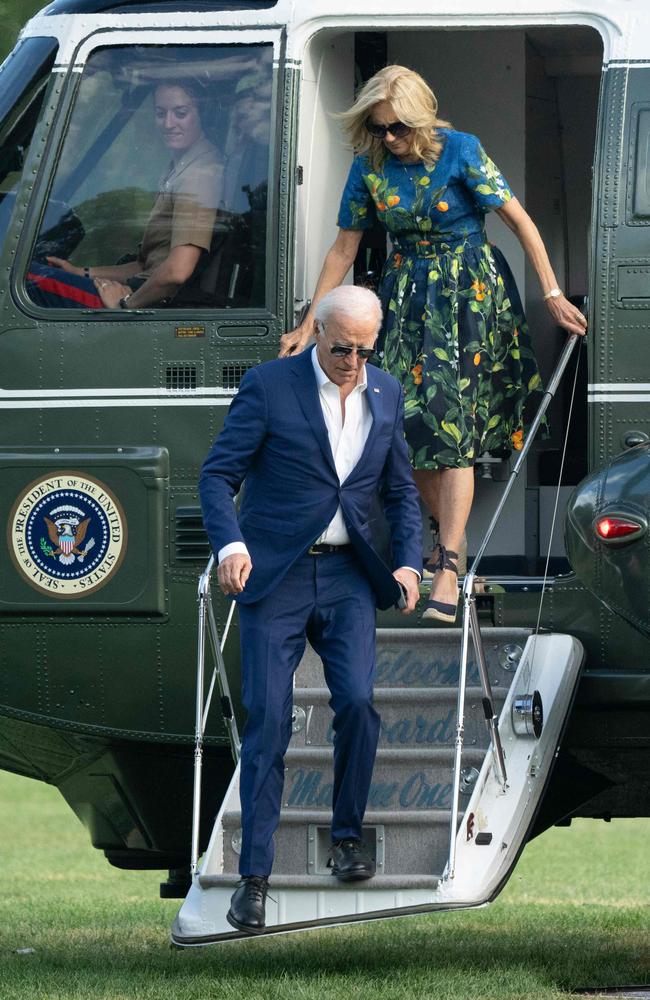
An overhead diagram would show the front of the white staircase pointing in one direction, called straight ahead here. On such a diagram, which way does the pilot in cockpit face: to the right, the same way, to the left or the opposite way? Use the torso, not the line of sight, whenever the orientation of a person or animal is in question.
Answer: to the right

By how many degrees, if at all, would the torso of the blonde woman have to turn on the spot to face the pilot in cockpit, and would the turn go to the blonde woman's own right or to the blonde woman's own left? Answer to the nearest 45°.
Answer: approximately 90° to the blonde woman's own right

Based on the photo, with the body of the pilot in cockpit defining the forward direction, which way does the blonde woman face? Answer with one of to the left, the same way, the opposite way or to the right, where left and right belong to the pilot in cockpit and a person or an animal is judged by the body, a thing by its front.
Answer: to the left

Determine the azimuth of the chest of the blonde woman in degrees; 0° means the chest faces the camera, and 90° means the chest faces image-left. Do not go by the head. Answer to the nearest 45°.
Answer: approximately 0°

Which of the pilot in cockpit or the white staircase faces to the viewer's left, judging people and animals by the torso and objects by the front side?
the pilot in cockpit

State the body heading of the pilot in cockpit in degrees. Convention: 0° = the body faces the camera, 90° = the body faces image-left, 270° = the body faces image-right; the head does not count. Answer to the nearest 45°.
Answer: approximately 90°

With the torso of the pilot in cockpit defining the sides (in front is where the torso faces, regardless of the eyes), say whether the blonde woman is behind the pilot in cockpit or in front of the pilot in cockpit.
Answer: behind

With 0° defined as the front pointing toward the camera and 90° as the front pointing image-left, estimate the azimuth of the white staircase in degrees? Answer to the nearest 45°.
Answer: approximately 0°
